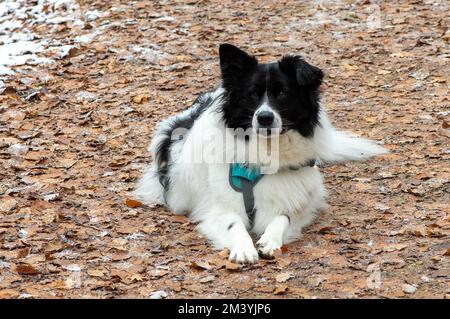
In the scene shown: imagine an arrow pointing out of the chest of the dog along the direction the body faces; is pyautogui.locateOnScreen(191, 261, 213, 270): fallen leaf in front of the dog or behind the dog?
in front

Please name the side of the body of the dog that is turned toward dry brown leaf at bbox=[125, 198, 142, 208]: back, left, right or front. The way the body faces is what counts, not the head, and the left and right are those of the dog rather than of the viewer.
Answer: right

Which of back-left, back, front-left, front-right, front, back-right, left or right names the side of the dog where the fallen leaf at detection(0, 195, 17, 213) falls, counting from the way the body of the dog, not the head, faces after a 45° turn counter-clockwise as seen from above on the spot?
back-right

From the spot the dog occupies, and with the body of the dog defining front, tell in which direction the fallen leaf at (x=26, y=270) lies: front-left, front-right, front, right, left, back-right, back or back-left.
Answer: front-right

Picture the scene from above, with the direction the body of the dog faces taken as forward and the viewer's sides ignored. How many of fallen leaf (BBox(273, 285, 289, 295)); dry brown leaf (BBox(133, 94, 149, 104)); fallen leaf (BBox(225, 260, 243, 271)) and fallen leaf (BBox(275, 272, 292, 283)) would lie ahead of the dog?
3

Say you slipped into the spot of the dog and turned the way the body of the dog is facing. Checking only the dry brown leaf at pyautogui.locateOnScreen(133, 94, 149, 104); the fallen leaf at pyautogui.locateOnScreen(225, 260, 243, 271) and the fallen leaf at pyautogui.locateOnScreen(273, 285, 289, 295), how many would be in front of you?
2

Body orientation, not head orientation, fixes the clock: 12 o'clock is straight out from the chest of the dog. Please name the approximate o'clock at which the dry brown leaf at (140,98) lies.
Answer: The dry brown leaf is roughly at 5 o'clock from the dog.

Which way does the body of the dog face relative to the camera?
toward the camera

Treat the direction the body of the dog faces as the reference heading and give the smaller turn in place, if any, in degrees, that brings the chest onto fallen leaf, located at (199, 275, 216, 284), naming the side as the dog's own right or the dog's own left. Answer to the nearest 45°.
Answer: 0° — it already faces it

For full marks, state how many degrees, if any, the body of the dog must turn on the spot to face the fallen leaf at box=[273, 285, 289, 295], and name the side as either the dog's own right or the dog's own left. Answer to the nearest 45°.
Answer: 0° — it already faces it

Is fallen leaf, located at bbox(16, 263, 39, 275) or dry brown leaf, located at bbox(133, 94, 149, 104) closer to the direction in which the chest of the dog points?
the fallen leaf

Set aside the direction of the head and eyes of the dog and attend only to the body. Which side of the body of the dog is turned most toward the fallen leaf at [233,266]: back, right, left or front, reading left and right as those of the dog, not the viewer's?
front

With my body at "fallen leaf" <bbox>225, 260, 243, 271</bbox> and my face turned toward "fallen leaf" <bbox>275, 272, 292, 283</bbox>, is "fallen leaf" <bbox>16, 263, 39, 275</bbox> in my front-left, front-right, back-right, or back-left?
back-right

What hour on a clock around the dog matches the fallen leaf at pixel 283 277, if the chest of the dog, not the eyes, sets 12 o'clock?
The fallen leaf is roughly at 12 o'clock from the dog.
